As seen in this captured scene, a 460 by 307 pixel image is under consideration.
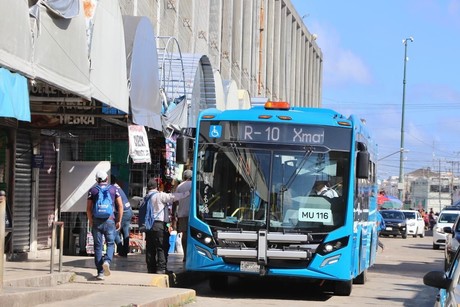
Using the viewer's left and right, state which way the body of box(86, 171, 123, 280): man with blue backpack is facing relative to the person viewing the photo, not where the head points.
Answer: facing away from the viewer

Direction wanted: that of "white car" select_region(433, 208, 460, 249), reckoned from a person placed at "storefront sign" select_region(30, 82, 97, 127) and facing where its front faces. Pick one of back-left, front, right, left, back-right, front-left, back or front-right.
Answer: left

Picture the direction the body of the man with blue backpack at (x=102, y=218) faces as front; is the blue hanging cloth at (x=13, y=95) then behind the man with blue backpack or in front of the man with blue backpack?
behind

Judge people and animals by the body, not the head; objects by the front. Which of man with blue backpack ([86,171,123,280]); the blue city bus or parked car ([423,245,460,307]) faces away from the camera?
the man with blue backpack

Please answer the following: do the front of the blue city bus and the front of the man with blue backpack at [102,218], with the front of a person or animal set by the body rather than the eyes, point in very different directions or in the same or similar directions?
very different directions

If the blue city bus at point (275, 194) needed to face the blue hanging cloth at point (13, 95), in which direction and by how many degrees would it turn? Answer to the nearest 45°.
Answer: approximately 45° to its right

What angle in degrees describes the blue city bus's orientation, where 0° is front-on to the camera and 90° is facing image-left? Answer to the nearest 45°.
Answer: approximately 0°

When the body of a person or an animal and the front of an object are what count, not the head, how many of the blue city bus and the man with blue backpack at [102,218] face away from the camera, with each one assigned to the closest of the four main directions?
1
